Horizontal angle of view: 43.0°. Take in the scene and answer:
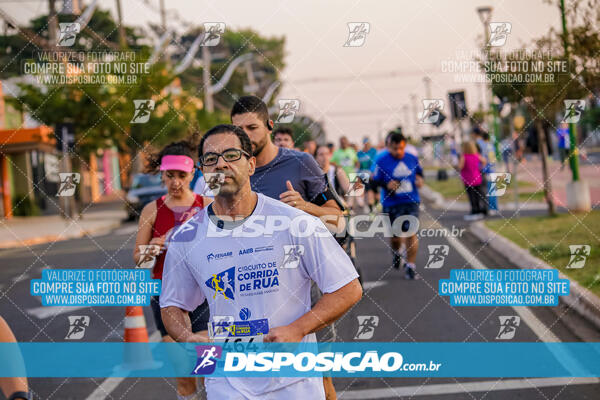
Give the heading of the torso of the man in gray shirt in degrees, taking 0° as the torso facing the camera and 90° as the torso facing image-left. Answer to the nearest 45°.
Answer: approximately 45°

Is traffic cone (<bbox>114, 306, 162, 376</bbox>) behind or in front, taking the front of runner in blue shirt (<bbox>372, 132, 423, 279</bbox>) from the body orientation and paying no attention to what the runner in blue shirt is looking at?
in front

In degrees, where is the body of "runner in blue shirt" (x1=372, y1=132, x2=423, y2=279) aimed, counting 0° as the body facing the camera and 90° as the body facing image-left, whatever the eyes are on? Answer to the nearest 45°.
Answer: approximately 0°

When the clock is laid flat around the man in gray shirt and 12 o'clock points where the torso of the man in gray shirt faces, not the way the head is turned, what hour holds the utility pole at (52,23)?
The utility pole is roughly at 4 o'clock from the man in gray shirt.

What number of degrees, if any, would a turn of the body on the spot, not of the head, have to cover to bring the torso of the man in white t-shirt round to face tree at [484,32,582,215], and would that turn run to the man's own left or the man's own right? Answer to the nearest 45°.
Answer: approximately 135° to the man's own left

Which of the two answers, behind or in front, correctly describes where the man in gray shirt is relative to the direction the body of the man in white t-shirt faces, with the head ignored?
behind

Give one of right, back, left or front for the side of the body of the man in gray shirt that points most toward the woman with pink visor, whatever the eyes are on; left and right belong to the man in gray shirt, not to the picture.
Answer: right

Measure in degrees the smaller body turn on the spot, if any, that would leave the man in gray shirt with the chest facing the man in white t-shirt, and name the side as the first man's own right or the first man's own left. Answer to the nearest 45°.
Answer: approximately 45° to the first man's own left
